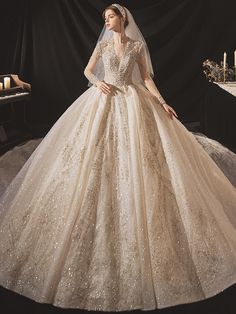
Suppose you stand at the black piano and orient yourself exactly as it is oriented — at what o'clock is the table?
The table is roughly at 11 o'clock from the black piano.
